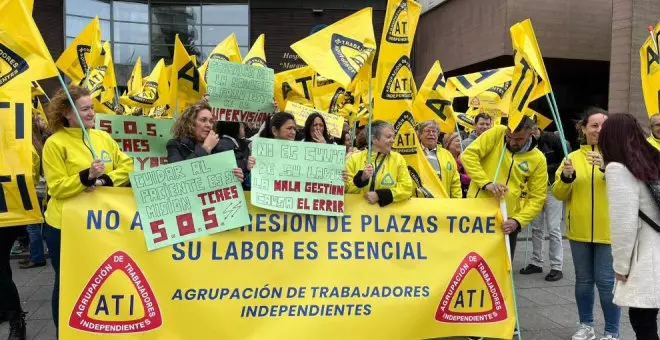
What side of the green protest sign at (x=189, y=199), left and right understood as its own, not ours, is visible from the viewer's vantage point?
front

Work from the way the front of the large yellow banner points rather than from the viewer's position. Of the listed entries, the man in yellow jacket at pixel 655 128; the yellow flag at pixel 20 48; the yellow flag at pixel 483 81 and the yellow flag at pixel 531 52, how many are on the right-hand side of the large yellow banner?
1

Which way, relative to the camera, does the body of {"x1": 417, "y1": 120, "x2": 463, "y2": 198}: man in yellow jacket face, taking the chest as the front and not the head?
toward the camera

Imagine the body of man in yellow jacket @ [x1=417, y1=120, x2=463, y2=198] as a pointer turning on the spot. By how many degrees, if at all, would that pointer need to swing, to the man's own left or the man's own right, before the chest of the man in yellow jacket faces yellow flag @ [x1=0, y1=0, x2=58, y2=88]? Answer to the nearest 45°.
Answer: approximately 45° to the man's own right

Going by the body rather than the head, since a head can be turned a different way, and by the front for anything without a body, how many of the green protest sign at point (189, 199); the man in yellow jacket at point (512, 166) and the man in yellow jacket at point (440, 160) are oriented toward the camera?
3

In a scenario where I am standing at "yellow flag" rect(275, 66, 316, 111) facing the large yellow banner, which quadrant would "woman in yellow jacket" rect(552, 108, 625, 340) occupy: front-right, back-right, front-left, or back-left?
front-left

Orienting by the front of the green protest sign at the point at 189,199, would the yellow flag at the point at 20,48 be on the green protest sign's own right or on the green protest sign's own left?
on the green protest sign's own right

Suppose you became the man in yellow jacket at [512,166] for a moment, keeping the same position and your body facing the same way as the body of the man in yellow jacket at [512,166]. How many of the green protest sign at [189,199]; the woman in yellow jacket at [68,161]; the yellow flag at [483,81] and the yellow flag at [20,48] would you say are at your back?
1

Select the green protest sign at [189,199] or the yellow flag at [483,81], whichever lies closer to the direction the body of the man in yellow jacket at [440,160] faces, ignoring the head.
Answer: the green protest sign

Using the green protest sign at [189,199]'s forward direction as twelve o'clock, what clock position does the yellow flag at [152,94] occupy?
The yellow flag is roughly at 6 o'clock from the green protest sign.

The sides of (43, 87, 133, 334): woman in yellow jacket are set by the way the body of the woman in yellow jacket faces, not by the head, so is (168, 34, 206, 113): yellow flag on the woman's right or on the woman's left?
on the woman's left

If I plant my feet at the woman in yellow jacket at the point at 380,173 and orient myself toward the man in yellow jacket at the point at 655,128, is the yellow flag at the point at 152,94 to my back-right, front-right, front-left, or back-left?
back-left

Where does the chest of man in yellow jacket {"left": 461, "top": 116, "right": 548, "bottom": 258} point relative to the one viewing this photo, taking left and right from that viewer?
facing the viewer
